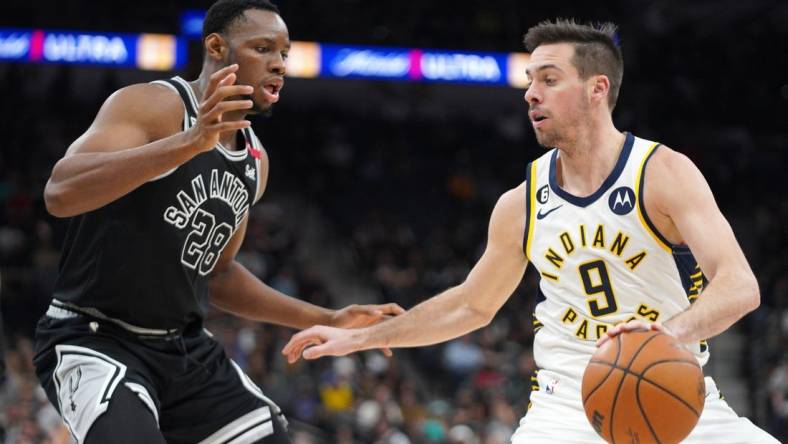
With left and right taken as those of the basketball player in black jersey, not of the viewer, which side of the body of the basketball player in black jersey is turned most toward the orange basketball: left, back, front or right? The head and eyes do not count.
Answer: front

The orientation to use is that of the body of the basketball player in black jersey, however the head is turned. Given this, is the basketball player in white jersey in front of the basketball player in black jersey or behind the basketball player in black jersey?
in front

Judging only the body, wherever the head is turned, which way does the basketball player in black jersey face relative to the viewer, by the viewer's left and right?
facing the viewer and to the right of the viewer

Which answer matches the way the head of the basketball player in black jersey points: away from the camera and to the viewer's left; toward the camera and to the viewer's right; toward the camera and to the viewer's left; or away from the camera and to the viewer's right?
toward the camera and to the viewer's right
